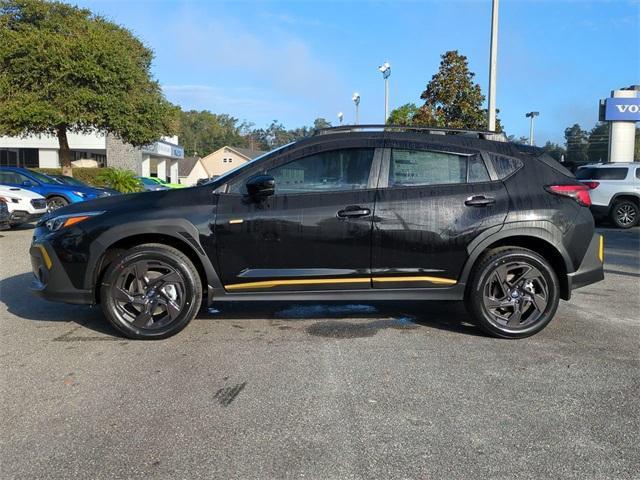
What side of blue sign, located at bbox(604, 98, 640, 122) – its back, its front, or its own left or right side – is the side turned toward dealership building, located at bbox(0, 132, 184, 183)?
right

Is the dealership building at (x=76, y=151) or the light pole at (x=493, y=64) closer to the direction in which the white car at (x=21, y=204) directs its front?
the light pole

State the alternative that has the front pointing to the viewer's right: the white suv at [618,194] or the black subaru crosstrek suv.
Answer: the white suv

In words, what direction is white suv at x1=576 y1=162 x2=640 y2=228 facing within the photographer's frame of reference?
facing to the right of the viewer

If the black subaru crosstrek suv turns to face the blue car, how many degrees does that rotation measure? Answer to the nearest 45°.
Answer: approximately 45° to its right

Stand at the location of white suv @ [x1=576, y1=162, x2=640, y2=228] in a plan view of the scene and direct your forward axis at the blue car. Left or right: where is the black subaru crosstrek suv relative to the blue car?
left

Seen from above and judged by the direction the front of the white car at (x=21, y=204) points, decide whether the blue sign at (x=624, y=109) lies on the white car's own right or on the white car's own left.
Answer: on the white car's own left

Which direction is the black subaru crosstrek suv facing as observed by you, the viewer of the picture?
facing to the left of the viewer
